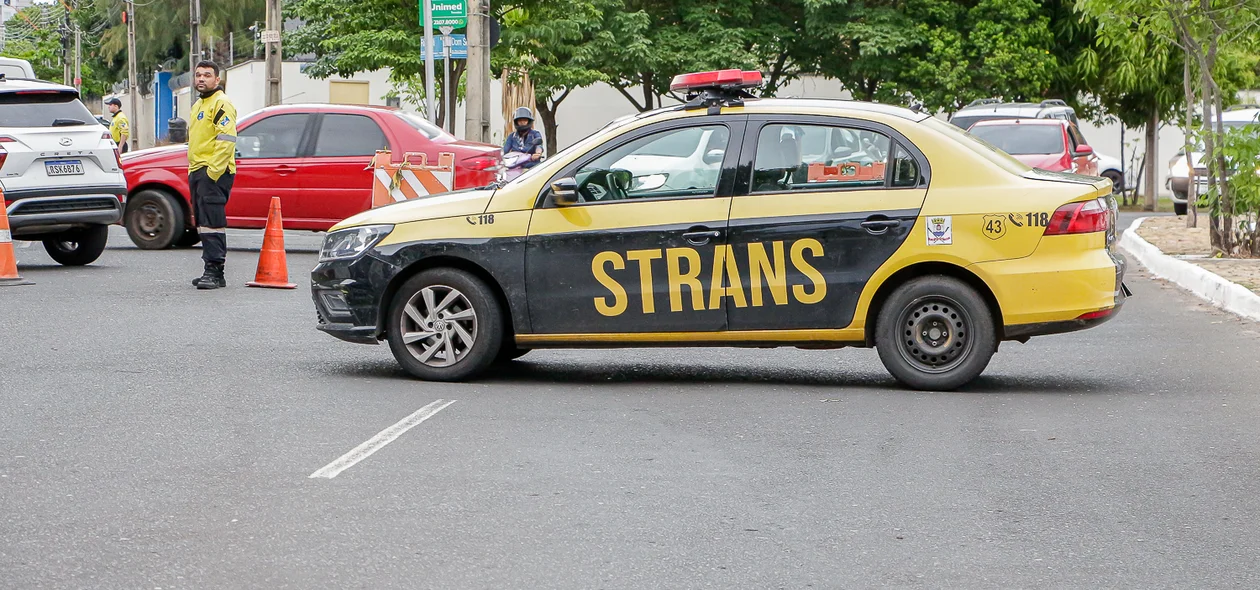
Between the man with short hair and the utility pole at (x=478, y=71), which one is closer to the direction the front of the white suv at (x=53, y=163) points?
the utility pole

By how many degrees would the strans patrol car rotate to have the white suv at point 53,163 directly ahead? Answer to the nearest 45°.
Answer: approximately 45° to its right

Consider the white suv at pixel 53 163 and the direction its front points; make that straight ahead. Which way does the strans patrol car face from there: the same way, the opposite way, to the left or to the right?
to the left

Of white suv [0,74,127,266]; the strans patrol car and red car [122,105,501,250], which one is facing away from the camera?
the white suv

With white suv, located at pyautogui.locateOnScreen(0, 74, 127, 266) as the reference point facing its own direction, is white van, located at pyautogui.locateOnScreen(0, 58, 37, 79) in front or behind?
in front

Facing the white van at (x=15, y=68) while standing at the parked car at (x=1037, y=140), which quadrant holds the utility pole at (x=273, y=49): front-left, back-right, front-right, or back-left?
front-right

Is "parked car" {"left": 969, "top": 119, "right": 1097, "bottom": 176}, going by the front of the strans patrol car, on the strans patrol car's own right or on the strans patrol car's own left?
on the strans patrol car's own right

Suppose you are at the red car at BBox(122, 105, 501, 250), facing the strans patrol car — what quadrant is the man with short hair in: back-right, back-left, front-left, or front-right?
front-right

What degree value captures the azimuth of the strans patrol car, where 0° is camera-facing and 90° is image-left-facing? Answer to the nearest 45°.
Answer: approximately 90°

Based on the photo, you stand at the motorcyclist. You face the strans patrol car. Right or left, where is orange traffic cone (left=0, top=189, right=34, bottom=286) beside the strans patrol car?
right

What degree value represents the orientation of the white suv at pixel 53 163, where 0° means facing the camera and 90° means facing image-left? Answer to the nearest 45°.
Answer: approximately 180°

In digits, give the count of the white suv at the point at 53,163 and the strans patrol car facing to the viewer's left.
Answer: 1
